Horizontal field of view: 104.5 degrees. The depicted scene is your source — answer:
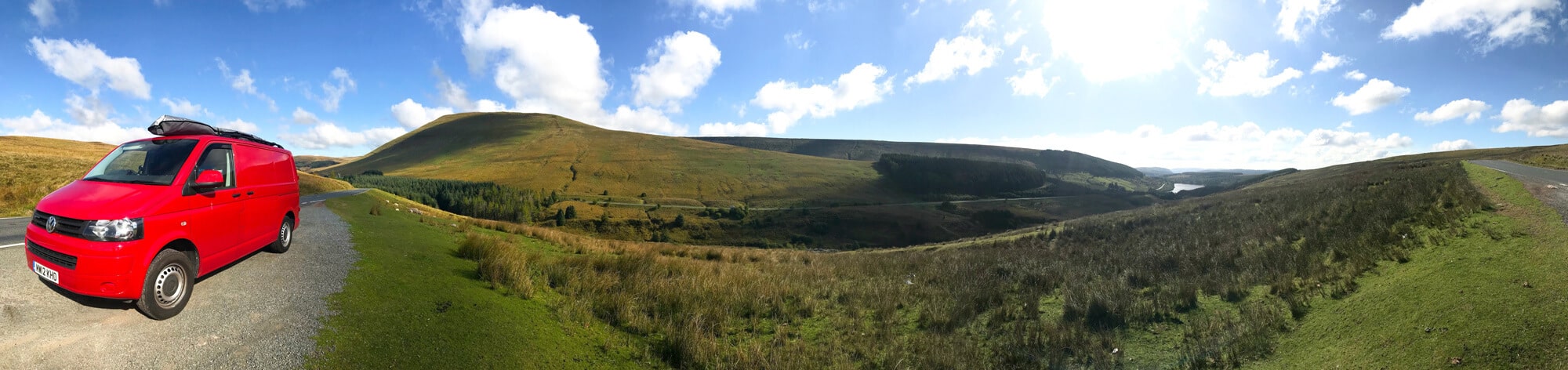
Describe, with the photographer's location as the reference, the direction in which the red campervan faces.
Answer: facing the viewer and to the left of the viewer
